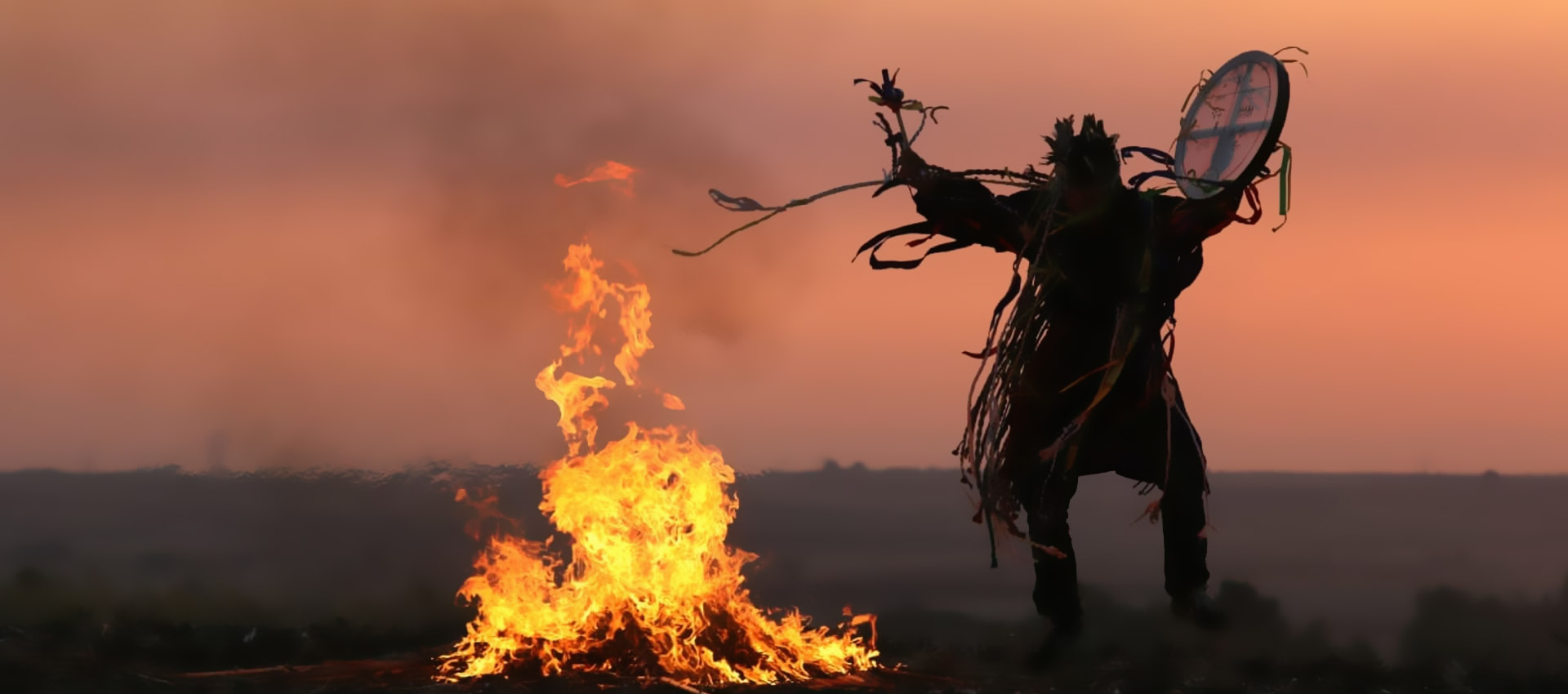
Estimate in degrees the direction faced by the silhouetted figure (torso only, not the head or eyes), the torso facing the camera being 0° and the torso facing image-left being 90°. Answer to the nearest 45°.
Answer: approximately 0°
